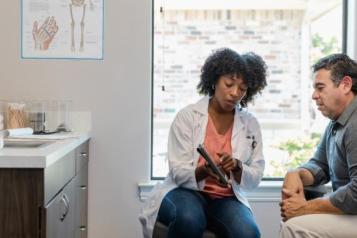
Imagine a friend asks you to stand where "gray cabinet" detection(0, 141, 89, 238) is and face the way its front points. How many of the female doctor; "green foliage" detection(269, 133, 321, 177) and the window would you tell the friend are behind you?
0

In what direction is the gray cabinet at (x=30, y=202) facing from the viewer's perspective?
to the viewer's right

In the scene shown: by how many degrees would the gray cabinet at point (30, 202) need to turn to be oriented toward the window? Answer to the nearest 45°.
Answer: approximately 45° to its left

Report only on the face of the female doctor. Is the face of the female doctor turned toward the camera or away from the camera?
toward the camera
